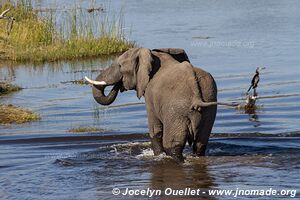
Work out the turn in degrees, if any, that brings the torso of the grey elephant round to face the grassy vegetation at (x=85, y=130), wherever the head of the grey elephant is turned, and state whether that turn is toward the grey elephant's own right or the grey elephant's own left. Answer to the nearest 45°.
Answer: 0° — it already faces it

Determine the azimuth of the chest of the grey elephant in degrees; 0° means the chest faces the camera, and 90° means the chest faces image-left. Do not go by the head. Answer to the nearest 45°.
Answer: approximately 135°
